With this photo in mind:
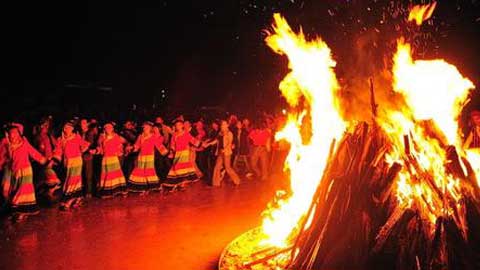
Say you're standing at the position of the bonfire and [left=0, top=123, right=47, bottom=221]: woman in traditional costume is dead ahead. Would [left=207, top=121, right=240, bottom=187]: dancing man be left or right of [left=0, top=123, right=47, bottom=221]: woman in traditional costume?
right

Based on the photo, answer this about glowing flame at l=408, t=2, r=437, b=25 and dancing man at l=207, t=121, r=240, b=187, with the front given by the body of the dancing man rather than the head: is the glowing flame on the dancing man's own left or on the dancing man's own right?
on the dancing man's own left

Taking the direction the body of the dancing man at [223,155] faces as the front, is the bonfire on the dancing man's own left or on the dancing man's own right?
on the dancing man's own left

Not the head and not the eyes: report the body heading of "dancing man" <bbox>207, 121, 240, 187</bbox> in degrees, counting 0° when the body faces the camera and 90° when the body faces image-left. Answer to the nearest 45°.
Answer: approximately 45°
